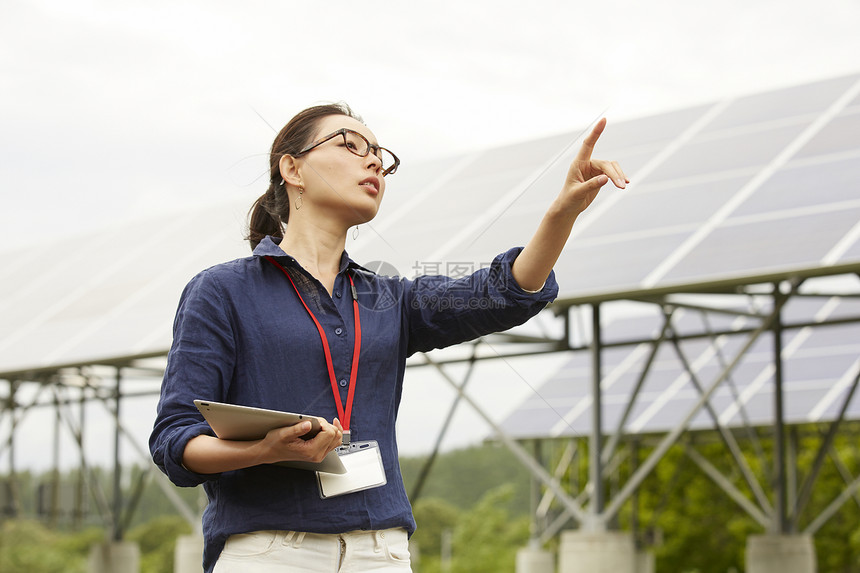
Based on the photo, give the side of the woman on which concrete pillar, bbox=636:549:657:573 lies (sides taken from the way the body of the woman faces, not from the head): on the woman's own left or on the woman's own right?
on the woman's own left

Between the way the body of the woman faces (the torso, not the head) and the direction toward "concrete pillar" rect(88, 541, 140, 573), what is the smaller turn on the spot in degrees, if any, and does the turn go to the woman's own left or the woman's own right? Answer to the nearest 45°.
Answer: approximately 135° to the woman's own left

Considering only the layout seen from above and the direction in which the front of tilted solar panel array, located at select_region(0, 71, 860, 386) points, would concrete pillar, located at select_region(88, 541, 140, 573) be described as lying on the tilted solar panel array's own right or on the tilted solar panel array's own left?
on the tilted solar panel array's own right

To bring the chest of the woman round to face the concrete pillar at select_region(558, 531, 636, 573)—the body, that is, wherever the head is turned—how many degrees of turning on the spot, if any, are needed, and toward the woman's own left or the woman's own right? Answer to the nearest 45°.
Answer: approximately 135° to the woman's own left

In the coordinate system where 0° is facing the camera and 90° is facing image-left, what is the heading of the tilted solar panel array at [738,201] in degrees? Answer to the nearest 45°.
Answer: approximately 45°

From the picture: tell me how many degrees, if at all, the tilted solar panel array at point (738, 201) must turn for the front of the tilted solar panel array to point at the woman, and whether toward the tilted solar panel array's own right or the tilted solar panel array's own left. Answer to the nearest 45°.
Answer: approximately 45° to the tilted solar panel array's own left

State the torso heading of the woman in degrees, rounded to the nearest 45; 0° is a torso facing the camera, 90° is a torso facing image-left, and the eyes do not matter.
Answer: approximately 315°
